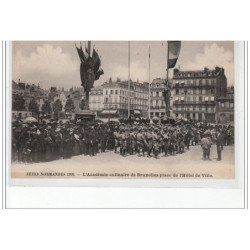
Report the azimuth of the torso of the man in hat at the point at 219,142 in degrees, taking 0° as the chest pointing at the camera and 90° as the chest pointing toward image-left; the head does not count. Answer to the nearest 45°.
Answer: approximately 90°

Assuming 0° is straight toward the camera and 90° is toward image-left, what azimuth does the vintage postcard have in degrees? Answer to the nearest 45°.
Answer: approximately 0°

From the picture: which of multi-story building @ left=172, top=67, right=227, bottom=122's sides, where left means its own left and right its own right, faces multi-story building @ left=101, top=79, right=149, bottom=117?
right

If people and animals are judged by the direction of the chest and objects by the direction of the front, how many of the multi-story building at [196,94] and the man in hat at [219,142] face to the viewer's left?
1

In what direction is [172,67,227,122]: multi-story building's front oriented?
toward the camera
